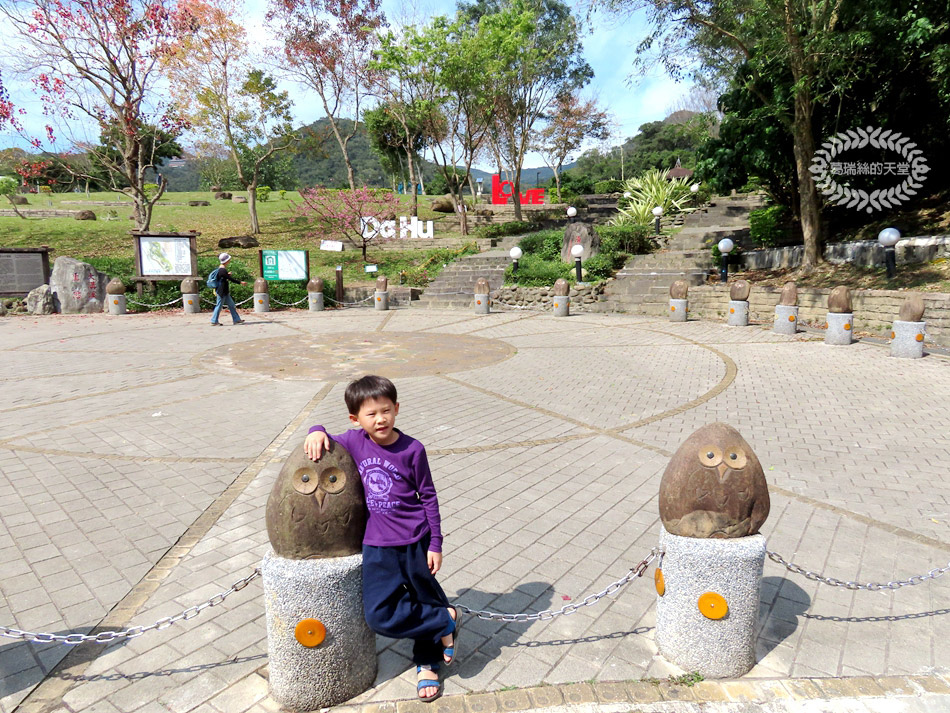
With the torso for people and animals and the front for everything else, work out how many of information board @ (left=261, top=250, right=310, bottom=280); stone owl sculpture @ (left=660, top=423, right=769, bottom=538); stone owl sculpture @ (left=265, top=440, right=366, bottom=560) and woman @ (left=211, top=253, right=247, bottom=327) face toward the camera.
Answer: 3

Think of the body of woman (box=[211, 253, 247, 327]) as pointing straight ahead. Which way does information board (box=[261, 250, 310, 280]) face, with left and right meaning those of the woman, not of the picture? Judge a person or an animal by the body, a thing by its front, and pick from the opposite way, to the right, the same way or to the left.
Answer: to the right

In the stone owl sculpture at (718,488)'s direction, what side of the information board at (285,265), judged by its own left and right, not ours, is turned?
front

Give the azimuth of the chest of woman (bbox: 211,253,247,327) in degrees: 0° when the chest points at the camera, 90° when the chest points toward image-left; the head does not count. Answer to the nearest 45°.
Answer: approximately 270°

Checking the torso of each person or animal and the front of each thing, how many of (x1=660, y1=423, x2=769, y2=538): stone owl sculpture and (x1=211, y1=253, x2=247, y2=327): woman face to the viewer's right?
1

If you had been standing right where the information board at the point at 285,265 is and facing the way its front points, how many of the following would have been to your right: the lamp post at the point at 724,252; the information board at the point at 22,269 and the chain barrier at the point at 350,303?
1

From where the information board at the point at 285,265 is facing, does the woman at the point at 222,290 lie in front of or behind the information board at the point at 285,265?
in front
